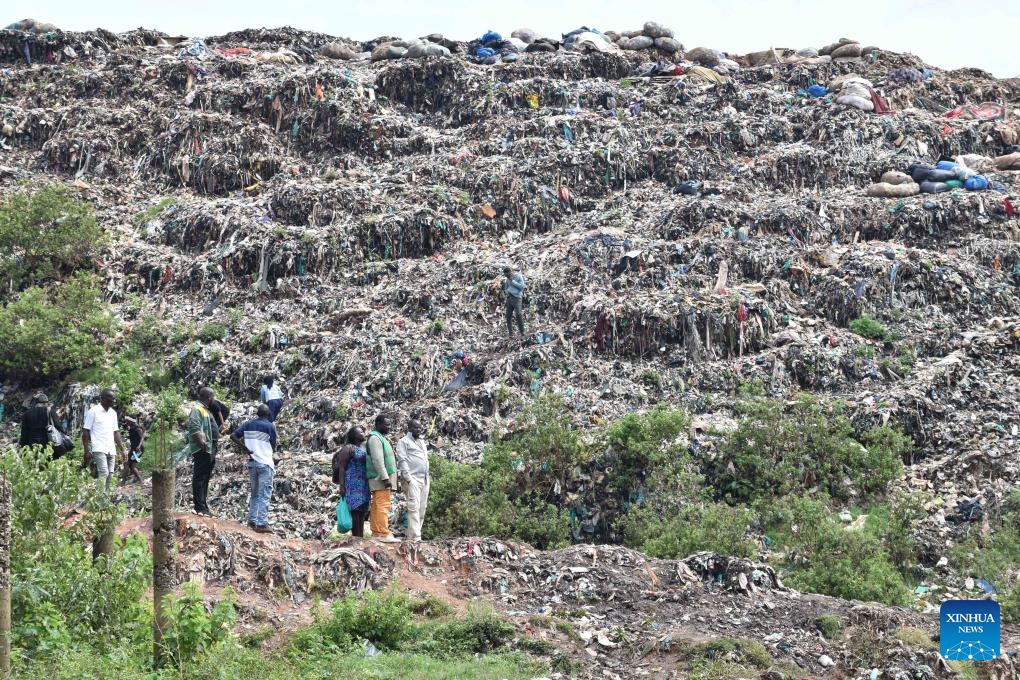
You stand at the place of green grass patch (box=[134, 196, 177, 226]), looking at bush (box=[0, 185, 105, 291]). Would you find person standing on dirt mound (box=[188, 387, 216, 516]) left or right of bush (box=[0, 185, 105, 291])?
left

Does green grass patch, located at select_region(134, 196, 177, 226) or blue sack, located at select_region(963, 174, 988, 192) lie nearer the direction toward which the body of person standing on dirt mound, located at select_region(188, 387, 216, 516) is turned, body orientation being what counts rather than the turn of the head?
the blue sack

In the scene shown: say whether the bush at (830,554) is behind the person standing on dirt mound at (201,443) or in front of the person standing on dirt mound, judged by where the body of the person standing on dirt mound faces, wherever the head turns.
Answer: in front

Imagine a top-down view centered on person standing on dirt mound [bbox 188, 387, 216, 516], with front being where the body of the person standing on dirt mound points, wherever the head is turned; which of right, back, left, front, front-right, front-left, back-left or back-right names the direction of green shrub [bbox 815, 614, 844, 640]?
front-right

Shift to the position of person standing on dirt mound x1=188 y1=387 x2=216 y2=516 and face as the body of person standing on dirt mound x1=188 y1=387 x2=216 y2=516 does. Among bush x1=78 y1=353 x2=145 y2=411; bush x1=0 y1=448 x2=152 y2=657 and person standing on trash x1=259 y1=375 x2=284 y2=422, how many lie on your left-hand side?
2

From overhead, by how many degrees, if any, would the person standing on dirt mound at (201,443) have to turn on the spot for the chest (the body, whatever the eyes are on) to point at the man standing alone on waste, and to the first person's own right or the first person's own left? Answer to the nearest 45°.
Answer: approximately 45° to the first person's own left

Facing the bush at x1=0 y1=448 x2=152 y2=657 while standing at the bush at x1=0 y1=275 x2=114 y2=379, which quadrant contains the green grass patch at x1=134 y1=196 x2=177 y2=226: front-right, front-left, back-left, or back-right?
back-left

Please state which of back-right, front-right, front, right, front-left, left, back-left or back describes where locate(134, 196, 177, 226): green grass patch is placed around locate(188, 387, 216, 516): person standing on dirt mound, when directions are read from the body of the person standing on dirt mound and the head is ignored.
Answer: left

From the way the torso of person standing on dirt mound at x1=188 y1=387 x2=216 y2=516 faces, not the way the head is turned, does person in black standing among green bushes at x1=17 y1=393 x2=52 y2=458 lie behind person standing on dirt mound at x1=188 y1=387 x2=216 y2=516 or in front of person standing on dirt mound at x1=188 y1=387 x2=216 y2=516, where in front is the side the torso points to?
behind

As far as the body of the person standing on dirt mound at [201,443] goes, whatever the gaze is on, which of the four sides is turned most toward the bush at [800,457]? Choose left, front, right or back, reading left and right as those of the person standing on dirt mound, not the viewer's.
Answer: front

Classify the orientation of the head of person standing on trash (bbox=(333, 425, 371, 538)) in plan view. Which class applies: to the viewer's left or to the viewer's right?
to the viewer's right

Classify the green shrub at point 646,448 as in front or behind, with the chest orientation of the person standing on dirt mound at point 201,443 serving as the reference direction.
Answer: in front

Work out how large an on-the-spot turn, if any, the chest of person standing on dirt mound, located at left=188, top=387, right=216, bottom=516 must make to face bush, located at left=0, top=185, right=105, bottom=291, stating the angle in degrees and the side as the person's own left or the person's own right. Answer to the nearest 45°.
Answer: approximately 90° to the person's own left

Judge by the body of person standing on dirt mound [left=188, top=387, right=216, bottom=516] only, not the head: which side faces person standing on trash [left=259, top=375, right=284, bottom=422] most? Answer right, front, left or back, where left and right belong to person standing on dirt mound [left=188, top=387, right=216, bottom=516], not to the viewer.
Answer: left

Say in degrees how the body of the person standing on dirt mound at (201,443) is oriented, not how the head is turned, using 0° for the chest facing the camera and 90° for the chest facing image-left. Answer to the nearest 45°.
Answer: approximately 270°
